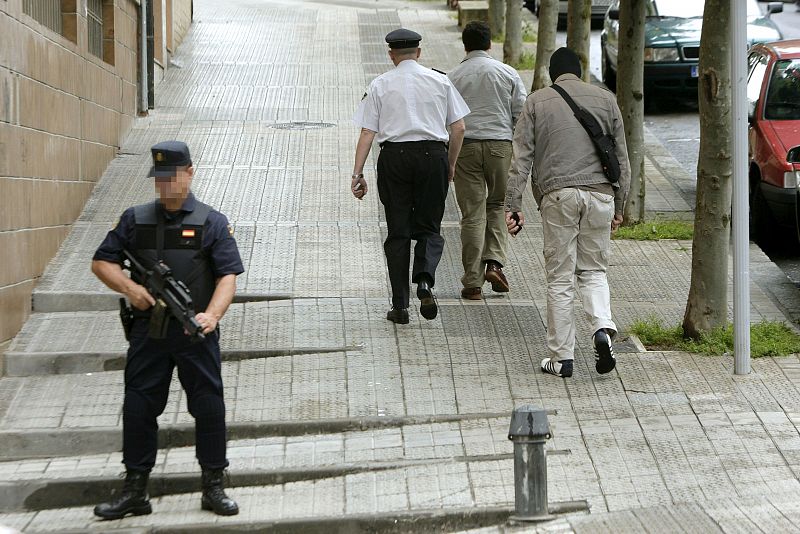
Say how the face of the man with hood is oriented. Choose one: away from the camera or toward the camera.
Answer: away from the camera

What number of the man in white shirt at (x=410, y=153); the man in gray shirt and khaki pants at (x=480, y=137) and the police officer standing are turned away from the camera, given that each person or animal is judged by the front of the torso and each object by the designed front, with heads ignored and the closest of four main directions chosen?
2

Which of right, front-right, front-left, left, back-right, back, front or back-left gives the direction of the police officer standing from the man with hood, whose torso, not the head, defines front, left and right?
back-left

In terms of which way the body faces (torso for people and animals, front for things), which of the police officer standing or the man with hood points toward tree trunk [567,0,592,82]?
the man with hood

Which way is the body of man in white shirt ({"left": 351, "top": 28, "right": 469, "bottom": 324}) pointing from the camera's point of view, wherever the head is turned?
away from the camera

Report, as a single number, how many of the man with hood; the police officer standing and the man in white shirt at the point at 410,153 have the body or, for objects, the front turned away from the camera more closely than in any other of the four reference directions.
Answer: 2

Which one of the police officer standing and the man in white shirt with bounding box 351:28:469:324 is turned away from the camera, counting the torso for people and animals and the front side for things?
the man in white shirt

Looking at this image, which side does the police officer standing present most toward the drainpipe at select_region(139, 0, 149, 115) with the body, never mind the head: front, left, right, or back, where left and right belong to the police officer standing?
back

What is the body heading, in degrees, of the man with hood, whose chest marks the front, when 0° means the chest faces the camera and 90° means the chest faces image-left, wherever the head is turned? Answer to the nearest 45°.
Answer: approximately 180°

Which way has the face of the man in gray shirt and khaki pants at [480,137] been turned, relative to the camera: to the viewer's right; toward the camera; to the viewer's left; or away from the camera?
away from the camera

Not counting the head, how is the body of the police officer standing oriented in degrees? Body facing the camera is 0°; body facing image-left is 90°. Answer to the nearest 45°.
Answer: approximately 0°

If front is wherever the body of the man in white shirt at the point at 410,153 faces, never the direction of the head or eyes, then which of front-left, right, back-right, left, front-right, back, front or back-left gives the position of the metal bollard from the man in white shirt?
back

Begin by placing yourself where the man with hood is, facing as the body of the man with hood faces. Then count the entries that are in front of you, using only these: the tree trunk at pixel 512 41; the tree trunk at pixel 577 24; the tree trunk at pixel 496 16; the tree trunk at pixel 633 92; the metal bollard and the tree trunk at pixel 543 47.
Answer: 5

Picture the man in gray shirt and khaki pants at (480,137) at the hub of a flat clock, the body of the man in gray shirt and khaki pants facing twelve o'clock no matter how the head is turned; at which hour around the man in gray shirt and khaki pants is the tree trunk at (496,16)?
The tree trunk is roughly at 12 o'clock from the man in gray shirt and khaki pants.

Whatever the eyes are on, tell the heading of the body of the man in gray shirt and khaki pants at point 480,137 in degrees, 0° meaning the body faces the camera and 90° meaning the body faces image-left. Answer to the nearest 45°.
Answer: approximately 180°

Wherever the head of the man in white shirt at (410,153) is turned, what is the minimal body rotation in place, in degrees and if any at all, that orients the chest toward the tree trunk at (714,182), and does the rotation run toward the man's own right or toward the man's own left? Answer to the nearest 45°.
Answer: approximately 90° to the man's own right
